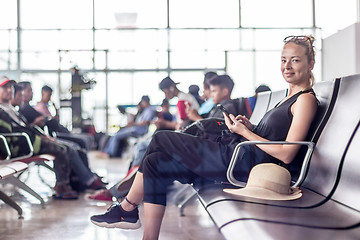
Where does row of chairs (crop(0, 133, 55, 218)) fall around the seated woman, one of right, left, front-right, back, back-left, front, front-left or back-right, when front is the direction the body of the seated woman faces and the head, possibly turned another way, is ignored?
front-right

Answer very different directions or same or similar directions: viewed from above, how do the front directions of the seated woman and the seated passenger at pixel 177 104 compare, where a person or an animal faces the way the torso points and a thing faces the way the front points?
same or similar directions

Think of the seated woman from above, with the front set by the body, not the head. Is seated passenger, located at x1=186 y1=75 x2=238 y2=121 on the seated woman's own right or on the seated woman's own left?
on the seated woman's own right

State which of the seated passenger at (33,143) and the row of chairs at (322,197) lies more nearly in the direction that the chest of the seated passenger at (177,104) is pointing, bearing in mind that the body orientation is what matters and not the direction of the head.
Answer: the seated passenger

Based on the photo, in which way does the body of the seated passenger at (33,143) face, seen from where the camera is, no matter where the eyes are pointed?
to the viewer's right

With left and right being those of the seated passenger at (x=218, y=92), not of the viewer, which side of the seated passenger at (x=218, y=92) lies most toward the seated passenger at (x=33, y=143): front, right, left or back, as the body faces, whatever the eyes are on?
front

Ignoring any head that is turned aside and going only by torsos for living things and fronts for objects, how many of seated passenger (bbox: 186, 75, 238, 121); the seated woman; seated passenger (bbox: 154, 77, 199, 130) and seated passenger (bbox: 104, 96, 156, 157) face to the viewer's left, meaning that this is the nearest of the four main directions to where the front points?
4

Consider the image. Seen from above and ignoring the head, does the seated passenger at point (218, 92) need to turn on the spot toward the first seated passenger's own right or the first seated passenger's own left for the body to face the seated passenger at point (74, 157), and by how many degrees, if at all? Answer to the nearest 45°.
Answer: approximately 45° to the first seated passenger's own right

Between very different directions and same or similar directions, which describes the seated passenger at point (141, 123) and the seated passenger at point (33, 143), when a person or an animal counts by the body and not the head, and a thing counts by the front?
very different directions

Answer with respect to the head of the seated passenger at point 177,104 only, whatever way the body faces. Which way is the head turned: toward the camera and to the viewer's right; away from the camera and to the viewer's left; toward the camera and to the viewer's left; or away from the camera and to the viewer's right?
toward the camera and to the viewer's left

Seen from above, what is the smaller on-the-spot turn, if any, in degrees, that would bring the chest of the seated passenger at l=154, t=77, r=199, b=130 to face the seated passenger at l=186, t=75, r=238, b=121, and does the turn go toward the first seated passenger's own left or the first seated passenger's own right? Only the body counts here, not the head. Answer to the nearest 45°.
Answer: approximately 135° to the first seated passenger's own left

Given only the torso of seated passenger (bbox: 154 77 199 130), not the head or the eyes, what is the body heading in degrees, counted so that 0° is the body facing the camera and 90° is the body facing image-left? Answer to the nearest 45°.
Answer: approximately 90°

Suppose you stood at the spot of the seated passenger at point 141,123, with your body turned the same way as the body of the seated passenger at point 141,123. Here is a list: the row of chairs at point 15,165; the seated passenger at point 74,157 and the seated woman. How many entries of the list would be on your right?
0

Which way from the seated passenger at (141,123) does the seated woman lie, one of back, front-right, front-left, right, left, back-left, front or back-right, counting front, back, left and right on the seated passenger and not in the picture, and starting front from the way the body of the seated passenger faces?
left
